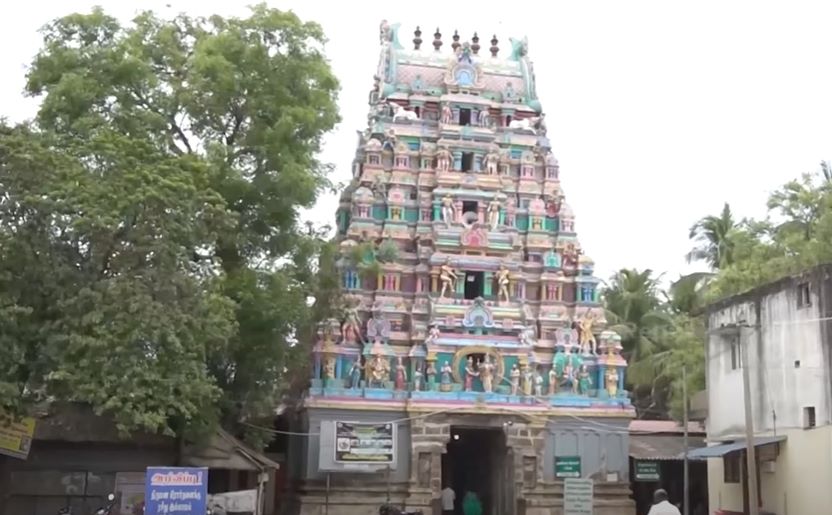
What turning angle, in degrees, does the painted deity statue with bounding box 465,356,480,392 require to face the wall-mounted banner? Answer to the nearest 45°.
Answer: approximately 45° to its right

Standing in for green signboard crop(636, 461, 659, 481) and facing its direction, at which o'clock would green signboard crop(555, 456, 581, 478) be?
green signboard crop(555, 456, 581, 478) is roughly at 2 o'clock from green signboard crop(636, 461, 659, 481).

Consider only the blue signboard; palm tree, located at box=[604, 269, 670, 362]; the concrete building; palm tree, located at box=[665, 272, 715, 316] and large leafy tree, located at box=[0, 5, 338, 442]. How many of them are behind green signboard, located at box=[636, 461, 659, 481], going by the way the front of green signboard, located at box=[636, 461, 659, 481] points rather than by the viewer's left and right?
2

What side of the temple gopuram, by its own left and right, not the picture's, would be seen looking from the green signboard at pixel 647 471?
left

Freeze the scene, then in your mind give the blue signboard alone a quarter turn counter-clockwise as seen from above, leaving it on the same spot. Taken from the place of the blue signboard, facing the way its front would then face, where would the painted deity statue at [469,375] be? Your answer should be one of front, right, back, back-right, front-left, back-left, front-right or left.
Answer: front-left

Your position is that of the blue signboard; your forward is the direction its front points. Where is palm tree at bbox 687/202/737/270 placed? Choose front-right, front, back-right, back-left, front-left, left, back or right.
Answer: back-left

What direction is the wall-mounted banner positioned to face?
toward the camera

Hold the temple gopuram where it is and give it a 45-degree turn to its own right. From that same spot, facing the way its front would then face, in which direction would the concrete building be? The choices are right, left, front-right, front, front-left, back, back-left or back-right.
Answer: left

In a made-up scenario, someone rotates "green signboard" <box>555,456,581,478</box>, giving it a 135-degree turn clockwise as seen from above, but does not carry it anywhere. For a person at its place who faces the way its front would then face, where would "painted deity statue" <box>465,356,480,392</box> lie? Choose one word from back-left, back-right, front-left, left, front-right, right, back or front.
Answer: front-left
